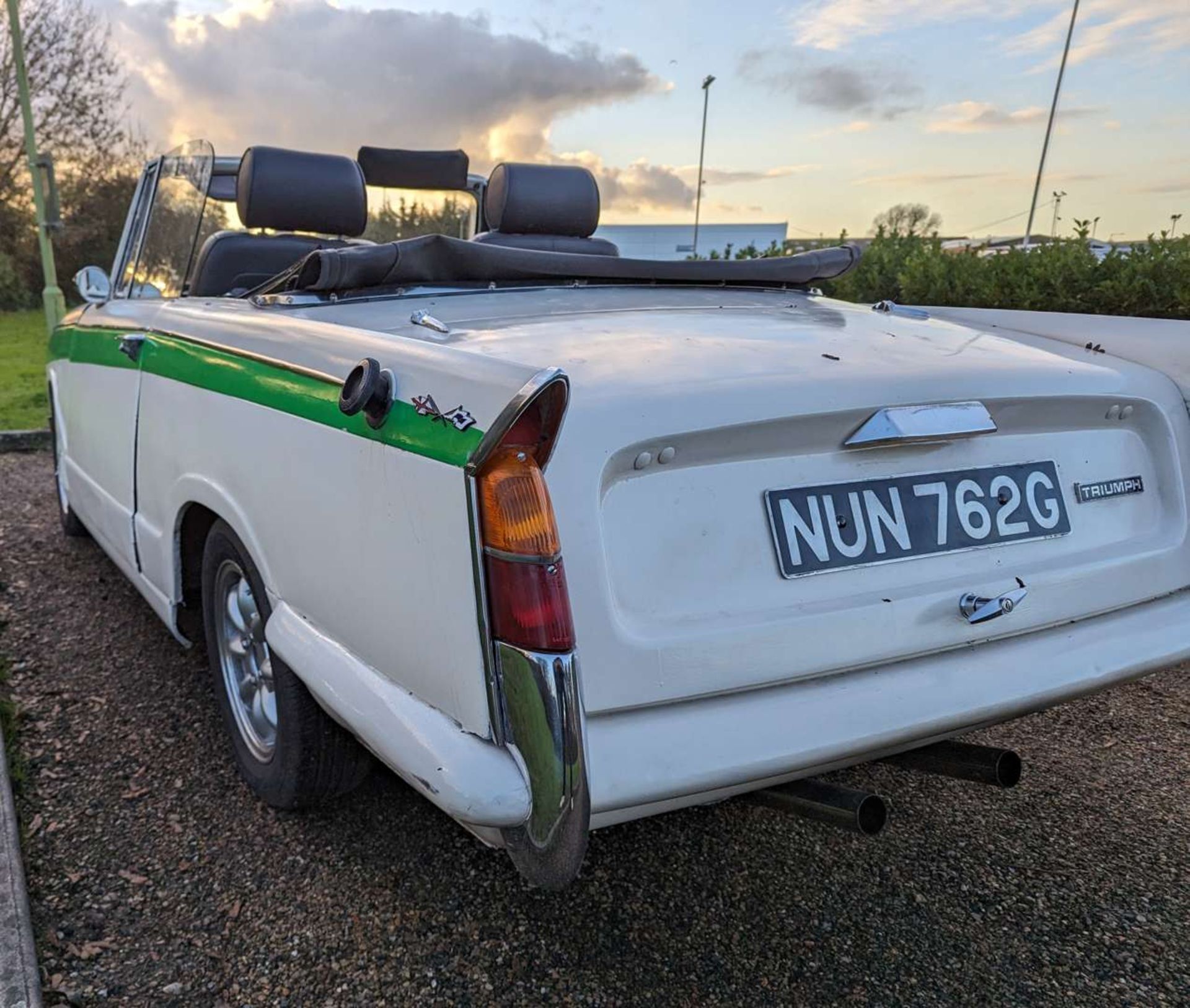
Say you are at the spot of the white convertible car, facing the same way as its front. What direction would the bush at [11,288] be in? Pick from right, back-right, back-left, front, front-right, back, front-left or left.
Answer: front

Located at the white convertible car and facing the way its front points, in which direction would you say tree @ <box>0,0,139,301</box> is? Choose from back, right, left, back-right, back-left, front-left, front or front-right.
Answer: front

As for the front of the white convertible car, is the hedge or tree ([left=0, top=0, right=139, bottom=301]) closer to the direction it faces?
the tree

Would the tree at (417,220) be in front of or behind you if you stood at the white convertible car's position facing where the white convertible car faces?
in front

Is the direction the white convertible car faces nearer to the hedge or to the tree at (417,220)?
the tree

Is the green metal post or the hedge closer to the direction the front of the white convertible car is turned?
the green metal post

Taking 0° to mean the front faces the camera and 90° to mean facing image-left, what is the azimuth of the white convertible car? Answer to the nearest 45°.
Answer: approximately 135°

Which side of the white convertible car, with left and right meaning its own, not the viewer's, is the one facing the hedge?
right

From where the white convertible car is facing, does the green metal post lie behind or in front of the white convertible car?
in front

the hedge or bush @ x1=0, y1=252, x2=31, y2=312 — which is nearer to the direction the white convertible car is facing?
the bush
